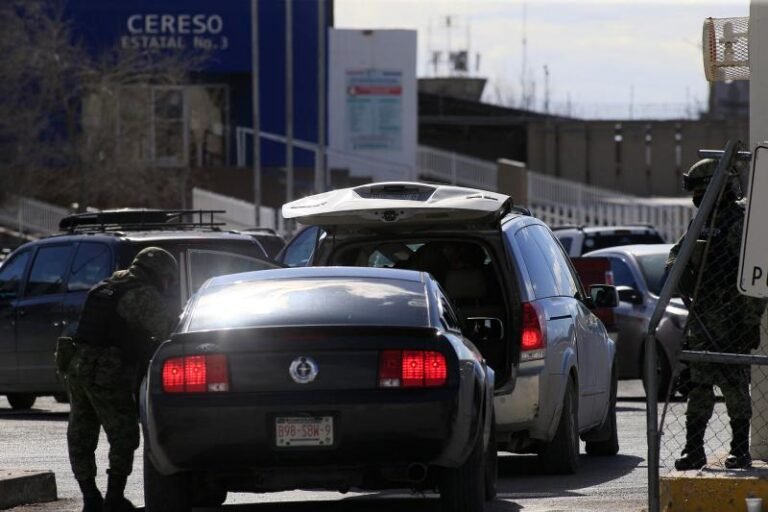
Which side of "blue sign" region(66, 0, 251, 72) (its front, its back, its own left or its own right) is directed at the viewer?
front

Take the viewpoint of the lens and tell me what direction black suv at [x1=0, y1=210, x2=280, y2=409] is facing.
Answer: facing away from the viewer and to the left of the viewer

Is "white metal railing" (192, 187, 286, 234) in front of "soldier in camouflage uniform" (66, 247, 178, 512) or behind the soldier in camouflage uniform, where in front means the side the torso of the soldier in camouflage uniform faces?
in front

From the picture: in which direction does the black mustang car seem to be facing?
away from the camera

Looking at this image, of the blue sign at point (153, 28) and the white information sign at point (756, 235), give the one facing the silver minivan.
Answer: the blue sign

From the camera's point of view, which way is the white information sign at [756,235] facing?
toward the camera

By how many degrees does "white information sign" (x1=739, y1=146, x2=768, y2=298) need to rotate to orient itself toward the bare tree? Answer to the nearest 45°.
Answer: approximately 135° to its right

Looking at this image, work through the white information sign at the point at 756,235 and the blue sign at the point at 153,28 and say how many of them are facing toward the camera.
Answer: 2

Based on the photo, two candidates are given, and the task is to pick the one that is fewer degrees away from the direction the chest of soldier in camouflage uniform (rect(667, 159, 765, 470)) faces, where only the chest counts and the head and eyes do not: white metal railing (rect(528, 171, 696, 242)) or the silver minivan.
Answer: the silver minivan

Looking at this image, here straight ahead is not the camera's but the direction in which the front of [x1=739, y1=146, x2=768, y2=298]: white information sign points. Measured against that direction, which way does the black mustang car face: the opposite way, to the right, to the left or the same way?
the opposite way

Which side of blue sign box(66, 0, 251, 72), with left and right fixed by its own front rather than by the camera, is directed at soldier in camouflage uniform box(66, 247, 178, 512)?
front

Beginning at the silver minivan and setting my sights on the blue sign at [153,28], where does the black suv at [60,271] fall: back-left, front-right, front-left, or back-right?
front-left

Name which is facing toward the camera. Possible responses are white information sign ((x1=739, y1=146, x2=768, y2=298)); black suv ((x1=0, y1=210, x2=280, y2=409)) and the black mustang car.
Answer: the white information sign

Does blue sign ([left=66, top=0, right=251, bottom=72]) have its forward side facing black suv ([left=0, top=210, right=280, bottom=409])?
yes

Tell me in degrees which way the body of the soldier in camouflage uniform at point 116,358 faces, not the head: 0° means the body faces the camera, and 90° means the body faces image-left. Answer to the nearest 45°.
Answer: approximately 225°

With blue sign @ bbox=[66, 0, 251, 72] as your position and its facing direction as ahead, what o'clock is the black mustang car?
The black mustang car is roughly at 12 o'clock from the blue sign.
